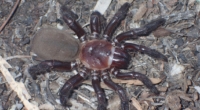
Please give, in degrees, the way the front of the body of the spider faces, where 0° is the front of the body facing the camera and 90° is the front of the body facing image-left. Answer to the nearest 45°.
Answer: approximately 270°

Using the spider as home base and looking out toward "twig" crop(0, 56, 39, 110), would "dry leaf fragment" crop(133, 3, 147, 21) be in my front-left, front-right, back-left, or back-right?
back-right

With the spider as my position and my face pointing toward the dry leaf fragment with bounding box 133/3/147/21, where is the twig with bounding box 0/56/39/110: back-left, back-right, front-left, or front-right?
back-left

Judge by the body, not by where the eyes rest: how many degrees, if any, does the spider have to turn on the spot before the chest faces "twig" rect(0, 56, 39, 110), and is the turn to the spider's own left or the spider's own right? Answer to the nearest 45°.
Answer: approximately 180°

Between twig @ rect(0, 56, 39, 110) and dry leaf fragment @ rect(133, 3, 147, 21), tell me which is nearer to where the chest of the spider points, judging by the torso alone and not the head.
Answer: the dry leaf fragment
